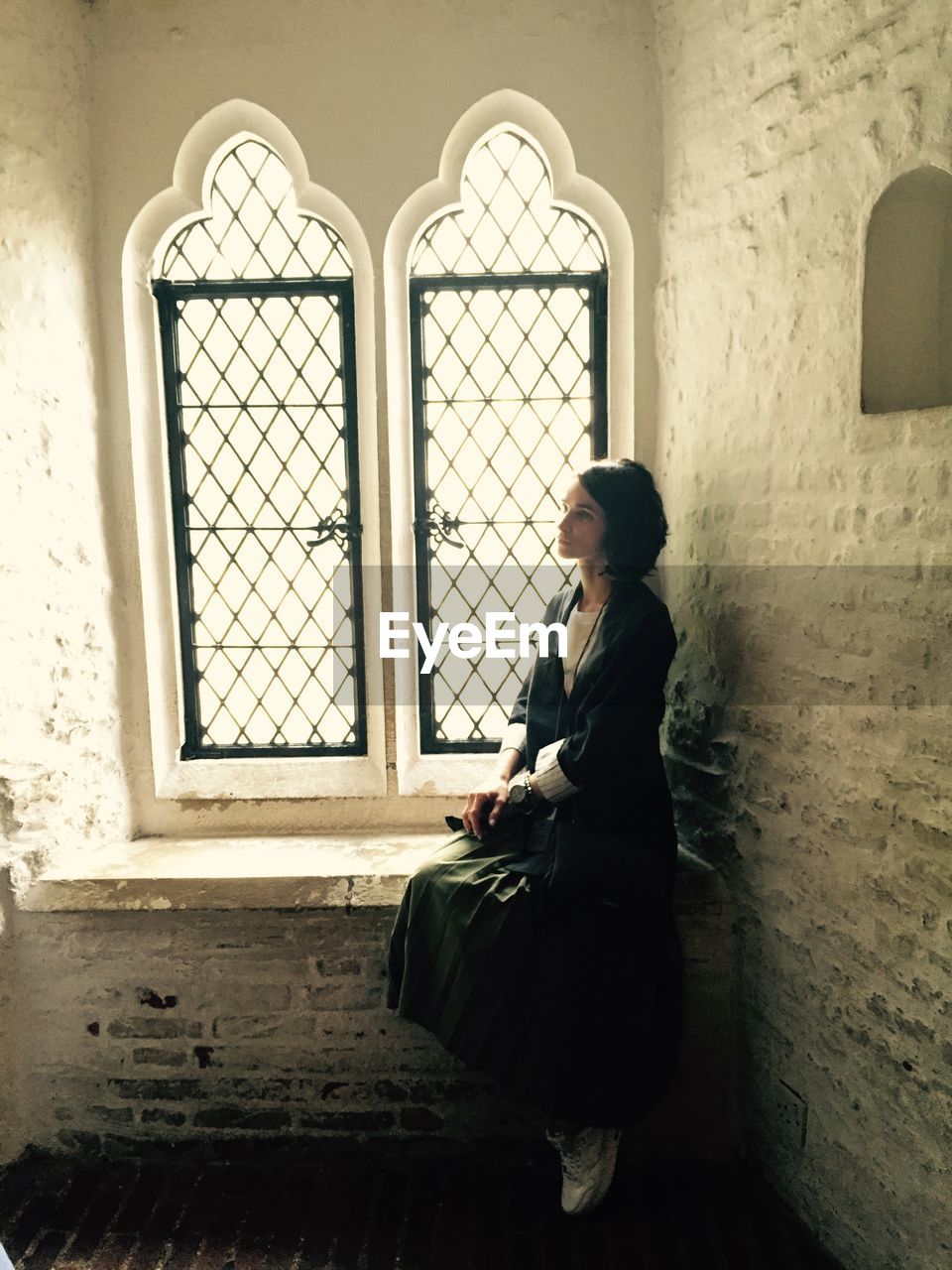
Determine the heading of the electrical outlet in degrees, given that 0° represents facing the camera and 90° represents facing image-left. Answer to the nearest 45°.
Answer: approximately 45°

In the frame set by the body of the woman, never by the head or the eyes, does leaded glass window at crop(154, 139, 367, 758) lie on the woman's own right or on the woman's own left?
on the woman's own right

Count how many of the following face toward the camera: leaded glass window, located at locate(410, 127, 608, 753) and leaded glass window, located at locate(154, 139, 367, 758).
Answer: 2

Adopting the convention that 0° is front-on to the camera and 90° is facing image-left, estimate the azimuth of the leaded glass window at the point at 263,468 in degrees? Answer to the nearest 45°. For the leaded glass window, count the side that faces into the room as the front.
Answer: approximately 0°

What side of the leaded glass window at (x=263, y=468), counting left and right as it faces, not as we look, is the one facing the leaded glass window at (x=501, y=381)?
left

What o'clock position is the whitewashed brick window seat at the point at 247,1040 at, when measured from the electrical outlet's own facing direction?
The whitewashed brick window seat is roughly at 1 o'clock from the electrical outlet.
